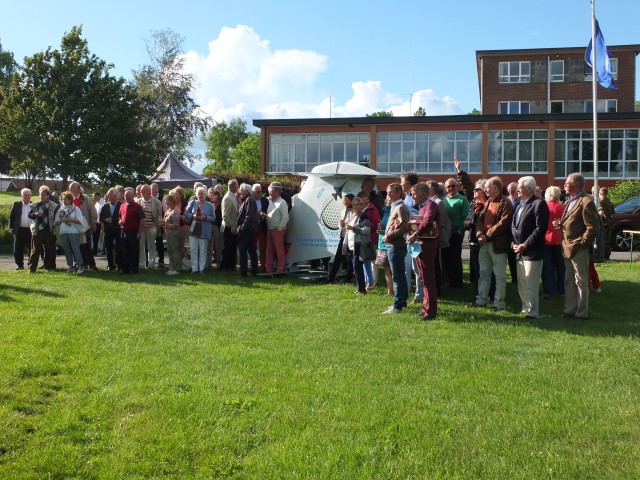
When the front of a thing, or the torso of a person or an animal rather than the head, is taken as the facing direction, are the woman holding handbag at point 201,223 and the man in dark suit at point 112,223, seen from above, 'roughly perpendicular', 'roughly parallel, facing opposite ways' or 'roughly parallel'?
roughly parallel

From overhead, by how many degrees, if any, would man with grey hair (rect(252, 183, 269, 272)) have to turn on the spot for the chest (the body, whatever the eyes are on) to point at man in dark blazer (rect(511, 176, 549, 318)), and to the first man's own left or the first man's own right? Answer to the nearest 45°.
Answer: approximately 90° to the first man's own left

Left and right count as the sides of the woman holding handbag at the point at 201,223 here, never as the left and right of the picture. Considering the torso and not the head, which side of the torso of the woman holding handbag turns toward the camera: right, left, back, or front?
front

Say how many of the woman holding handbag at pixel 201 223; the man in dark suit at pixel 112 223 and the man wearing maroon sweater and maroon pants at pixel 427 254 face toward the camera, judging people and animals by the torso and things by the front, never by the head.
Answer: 2

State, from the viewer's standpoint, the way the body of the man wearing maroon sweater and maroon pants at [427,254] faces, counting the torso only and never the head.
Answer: to the viewer's left

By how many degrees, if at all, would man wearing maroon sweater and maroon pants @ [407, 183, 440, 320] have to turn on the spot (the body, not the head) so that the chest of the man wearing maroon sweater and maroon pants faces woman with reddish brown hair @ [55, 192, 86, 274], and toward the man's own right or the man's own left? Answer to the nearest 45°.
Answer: approximately 45° to the man's own right

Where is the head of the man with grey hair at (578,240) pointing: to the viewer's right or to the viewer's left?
to the viewer's left

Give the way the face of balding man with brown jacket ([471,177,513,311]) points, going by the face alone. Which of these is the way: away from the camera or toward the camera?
toward the camera

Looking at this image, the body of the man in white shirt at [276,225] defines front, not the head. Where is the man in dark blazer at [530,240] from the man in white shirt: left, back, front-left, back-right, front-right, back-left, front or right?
left

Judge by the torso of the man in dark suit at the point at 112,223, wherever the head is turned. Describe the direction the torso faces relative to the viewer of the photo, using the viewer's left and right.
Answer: facing the viewer

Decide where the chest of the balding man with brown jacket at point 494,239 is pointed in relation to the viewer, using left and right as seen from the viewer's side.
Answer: facing the viewer and to the left of the viewer
